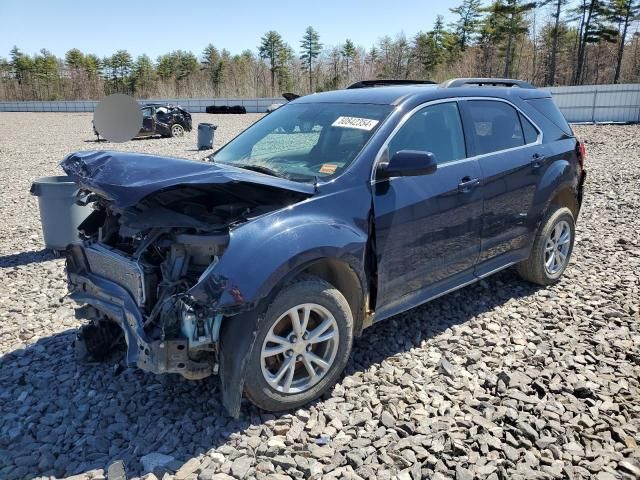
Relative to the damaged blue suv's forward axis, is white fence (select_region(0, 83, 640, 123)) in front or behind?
behind
